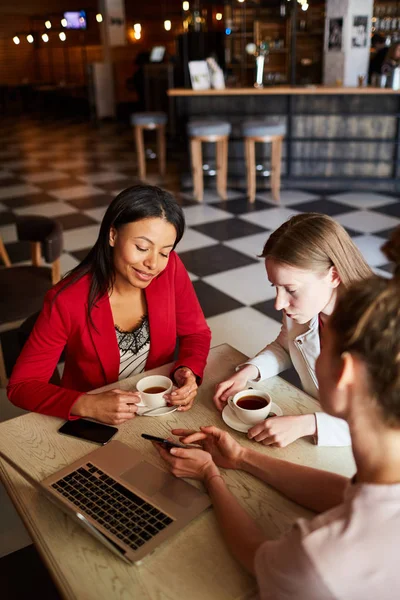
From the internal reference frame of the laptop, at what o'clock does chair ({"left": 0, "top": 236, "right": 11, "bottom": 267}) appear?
The chair is roughly at 10 o'clock from the laptop.

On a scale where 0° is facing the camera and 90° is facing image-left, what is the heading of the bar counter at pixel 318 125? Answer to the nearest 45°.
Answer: approximately 0°

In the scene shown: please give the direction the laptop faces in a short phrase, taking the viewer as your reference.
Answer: facing away from the viewer and to the right of the viewer

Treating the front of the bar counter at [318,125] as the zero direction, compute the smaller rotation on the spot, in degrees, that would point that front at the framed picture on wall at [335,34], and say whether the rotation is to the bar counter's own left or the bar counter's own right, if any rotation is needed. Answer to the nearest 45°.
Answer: approximately 180°

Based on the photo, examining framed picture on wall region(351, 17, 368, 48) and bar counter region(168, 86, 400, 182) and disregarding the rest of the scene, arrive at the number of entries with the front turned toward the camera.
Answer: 2

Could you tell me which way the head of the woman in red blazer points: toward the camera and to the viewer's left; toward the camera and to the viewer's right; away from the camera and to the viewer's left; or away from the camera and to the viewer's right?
toward the camera and to the viewer's right

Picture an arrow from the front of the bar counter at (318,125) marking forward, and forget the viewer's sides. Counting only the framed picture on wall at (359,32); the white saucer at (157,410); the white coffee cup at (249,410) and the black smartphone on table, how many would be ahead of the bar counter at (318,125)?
3

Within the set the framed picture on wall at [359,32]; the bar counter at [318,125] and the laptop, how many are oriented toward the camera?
2

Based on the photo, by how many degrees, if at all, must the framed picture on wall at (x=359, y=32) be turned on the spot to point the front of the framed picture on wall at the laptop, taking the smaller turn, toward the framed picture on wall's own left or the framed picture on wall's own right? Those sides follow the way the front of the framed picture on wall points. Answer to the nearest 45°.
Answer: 0° — it already faces it

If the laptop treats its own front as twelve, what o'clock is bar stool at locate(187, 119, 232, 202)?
The bar stool is roughly at 11 o'clock from the laptop.
